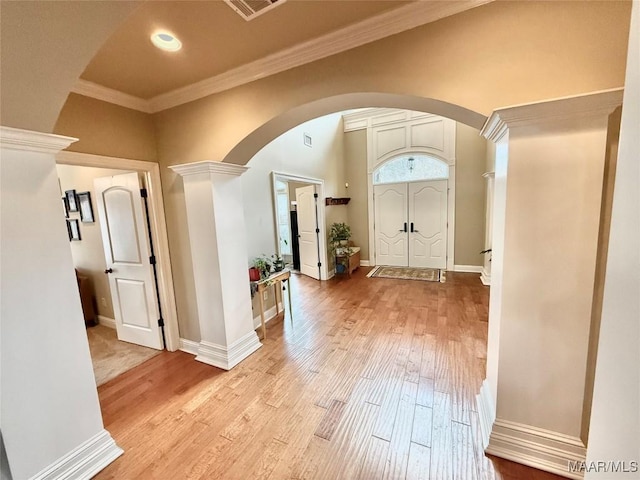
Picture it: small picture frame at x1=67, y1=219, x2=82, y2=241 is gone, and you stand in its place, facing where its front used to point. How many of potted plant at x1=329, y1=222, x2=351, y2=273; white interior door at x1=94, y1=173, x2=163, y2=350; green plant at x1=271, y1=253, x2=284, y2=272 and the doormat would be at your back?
0

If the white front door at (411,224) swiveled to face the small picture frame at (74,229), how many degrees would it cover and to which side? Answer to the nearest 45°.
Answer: approximately 45° to its right

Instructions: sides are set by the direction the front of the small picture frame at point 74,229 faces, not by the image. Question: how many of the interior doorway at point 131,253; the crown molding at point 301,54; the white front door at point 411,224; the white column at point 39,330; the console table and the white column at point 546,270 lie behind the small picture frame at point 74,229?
0

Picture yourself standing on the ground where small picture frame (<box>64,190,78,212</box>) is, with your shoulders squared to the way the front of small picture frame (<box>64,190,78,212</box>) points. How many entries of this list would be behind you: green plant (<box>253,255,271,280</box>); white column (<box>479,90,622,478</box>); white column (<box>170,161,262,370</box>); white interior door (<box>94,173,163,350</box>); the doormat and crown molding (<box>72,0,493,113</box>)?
0

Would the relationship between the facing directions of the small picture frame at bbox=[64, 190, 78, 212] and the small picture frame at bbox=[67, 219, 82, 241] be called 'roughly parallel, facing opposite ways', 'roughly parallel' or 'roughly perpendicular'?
roughly parallel

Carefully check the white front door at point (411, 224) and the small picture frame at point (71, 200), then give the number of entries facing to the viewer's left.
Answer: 0

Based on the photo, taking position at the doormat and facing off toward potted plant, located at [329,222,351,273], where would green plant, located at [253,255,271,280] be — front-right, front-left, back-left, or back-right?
front-left

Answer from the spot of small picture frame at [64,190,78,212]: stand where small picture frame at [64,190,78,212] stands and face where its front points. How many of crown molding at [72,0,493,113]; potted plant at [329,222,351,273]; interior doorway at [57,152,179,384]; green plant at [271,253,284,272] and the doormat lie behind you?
0

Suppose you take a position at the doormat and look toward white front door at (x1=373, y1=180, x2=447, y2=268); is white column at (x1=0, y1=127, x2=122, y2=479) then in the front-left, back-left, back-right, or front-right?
back-left

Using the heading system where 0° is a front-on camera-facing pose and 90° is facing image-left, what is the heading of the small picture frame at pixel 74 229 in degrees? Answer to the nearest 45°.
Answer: approximately 315°

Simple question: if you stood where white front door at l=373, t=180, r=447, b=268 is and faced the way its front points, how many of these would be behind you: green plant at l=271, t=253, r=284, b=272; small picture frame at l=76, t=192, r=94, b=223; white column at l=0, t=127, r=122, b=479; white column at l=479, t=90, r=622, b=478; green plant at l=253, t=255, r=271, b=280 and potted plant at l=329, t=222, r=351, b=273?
0

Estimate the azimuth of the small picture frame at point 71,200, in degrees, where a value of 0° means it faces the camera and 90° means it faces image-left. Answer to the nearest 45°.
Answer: approximately 315°

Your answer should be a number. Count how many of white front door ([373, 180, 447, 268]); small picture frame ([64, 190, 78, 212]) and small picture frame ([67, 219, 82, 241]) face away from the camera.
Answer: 0

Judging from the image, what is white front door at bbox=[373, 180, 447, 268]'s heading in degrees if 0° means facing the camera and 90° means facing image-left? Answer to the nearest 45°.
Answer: approximately 0°

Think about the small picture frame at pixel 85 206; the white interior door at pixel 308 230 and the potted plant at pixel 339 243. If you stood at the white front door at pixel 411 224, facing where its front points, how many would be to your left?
0

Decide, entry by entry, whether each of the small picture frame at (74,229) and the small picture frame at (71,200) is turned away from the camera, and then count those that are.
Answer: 0

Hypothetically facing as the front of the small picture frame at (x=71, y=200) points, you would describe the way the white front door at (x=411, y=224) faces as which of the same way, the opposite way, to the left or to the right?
the same way
